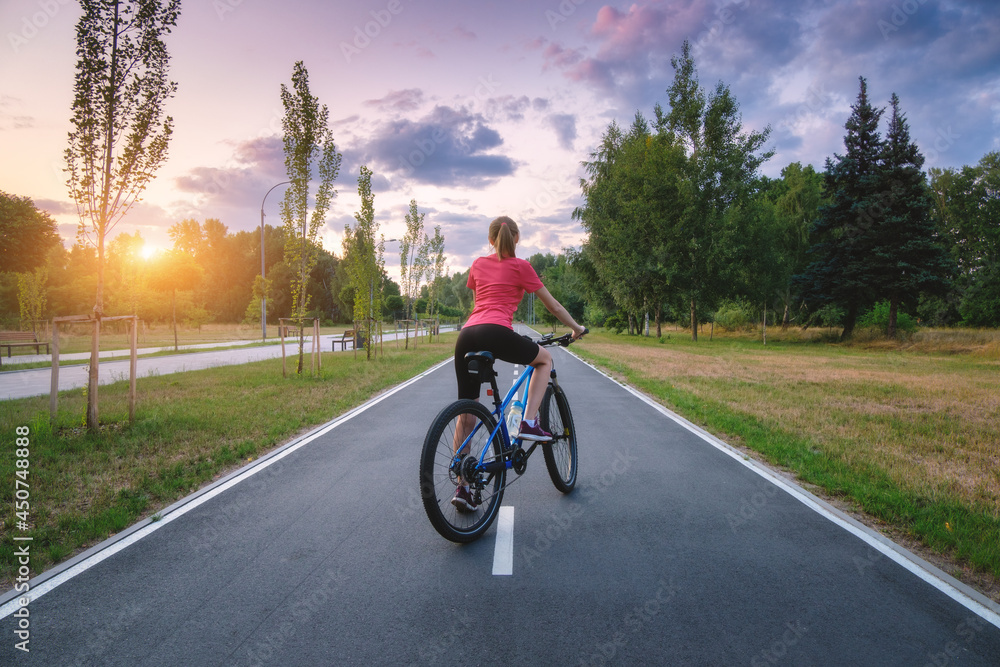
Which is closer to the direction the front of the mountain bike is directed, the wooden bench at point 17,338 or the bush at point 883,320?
the bush

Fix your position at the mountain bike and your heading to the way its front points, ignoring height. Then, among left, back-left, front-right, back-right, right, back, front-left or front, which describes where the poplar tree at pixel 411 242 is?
front-left

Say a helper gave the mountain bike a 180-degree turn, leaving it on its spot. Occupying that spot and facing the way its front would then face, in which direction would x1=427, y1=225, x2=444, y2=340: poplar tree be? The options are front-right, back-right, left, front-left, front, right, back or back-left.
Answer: back-right

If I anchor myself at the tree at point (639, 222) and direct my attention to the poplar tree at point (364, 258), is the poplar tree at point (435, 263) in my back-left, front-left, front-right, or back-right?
front-right

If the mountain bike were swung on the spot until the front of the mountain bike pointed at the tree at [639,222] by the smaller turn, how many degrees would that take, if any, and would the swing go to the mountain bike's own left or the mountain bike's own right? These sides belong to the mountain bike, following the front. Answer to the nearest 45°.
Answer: approximately 45° to the mountain bike's own left

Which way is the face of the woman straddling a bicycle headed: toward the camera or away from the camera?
away from the camera

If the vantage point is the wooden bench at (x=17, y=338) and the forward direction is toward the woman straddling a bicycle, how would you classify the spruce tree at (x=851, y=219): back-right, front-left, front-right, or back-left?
front-left

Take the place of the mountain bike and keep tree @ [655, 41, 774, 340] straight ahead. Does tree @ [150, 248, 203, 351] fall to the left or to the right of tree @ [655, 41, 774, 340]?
left

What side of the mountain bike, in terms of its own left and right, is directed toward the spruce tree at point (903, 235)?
front

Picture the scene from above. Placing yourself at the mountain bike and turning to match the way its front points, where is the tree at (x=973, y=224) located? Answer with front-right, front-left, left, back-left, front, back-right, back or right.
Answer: front

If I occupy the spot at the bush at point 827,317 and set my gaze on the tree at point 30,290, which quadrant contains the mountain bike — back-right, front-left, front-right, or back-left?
front-left

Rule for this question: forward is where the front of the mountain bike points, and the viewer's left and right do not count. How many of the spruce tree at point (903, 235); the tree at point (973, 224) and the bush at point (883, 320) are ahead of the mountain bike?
3

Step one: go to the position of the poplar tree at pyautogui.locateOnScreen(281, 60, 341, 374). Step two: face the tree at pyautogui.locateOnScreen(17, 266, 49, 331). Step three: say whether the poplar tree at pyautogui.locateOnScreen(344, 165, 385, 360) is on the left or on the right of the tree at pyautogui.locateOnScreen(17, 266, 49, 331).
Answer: right

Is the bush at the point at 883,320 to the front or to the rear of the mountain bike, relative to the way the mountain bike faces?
to the front

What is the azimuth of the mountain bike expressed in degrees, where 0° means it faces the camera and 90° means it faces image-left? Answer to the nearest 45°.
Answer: approximately 225°

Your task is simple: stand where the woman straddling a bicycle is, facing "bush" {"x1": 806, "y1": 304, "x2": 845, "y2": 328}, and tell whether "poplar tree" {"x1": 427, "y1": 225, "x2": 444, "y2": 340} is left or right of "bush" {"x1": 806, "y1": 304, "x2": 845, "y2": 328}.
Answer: left

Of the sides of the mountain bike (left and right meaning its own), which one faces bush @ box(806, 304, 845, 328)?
front
